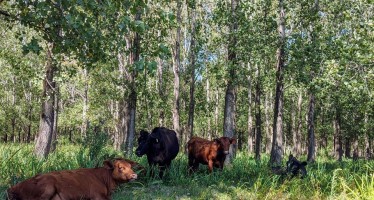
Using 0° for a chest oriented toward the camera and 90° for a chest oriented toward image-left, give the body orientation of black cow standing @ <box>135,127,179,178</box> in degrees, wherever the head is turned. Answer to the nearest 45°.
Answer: approximately 45°

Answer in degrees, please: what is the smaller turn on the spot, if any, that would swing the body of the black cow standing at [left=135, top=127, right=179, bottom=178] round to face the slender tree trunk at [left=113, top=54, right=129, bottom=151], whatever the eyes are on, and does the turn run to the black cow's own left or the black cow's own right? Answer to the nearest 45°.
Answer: approximately 135° to the black cow's own right

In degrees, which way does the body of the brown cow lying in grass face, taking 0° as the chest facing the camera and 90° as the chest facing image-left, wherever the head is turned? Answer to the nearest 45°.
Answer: approximately 270°

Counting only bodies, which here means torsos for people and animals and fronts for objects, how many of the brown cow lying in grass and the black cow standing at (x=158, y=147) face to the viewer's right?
1

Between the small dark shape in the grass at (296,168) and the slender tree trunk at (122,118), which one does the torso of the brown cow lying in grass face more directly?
the small dark shape in the grass

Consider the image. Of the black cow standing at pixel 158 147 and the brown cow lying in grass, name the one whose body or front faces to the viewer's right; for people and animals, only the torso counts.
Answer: the brown cow lying in grass

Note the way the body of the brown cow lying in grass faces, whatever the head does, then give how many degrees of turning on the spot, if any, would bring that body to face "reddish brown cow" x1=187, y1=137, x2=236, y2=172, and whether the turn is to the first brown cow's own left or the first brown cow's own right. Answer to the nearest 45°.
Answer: approximately 45° to the first brown cow's own left

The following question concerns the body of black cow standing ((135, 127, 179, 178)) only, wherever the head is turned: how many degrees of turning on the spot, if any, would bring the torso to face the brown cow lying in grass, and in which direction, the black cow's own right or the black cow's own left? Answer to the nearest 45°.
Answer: approximately 45° to the black cow's own left

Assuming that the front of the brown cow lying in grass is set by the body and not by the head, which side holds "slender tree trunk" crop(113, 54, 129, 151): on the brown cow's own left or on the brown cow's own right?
on the brown cow's own left

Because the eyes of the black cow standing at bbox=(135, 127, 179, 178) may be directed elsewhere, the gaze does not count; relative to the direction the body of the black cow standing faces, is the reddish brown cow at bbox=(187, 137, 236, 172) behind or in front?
behind

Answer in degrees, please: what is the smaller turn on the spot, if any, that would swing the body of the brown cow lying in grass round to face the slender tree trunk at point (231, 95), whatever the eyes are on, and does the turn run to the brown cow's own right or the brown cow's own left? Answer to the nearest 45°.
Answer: approximately 45° to the brown cow's own left

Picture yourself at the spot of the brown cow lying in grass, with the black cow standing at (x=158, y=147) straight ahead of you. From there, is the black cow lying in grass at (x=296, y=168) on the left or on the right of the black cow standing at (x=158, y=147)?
right
